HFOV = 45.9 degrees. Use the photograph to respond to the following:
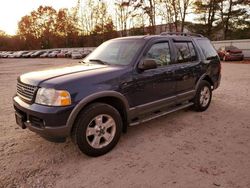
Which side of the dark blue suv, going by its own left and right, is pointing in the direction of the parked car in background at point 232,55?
back

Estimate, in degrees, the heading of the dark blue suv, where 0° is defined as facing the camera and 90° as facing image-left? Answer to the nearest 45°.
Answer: approximately 45°

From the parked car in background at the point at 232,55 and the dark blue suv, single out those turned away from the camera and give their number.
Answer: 0

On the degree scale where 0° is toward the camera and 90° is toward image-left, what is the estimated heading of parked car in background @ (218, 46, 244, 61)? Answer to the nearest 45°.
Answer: approximately 45°
